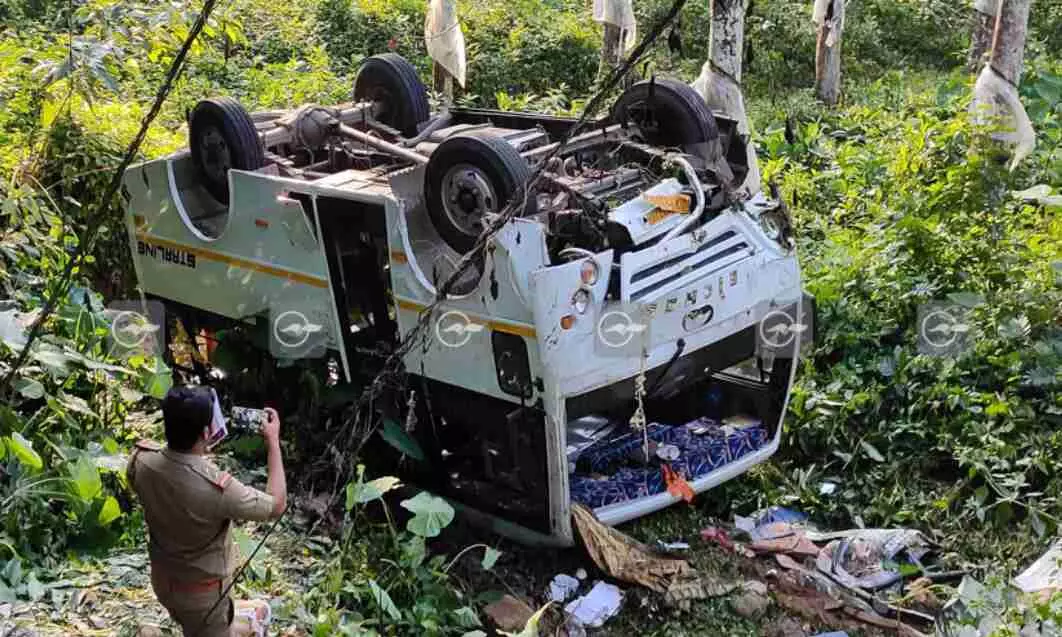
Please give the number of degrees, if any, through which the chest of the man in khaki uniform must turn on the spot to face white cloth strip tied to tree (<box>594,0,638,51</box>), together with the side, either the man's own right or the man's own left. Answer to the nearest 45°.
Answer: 0° — they already face it

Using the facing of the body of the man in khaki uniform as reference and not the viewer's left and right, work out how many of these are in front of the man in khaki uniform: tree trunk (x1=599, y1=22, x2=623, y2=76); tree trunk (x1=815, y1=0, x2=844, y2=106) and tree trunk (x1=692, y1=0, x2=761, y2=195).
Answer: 3

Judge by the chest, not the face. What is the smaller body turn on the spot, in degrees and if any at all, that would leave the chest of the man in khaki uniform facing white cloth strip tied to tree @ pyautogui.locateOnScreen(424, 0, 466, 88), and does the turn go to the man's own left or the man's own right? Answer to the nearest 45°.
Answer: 0° — they already face it

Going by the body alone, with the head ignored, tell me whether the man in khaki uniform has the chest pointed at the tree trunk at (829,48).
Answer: yes

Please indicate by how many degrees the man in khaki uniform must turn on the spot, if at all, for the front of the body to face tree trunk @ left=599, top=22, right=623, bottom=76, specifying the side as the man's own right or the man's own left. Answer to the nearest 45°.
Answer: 0° — they already face it

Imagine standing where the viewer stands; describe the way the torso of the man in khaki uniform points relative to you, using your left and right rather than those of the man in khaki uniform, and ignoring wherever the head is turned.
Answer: facing away from the viewer and to the right of the viewer

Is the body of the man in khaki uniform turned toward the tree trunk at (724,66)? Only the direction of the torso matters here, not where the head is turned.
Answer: yes
